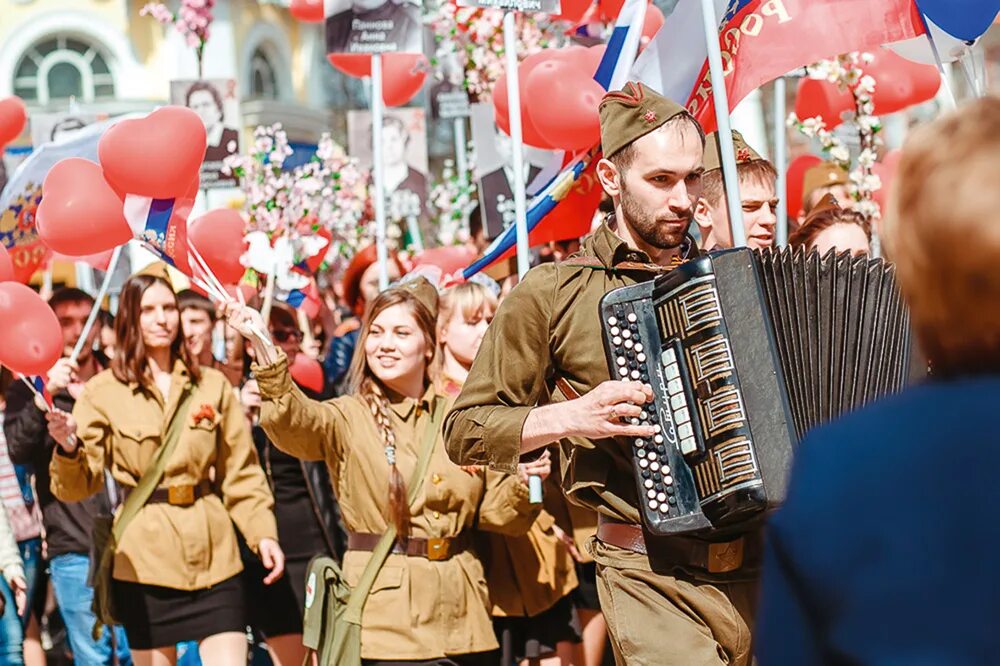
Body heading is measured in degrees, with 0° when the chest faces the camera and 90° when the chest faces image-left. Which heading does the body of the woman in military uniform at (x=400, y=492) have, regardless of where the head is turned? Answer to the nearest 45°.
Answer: approximately 315°

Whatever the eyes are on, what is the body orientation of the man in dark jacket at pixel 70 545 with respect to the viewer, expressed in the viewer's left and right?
facing the viewer and to the right of the viewer

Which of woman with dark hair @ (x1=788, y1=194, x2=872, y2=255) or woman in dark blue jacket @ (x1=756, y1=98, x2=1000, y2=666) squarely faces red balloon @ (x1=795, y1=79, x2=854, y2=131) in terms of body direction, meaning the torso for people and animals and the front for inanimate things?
the woman in dark blue jacket

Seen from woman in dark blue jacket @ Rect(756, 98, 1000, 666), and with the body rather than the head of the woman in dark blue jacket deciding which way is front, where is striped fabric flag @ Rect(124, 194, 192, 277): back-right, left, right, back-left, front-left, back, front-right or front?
front-left

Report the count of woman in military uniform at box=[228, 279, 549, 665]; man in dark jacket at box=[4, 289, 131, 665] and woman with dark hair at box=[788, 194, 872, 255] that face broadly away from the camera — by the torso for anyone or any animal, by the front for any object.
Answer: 0

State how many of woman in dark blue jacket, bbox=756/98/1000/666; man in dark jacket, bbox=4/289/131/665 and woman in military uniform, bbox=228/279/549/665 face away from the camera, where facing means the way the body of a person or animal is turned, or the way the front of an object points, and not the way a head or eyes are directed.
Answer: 1

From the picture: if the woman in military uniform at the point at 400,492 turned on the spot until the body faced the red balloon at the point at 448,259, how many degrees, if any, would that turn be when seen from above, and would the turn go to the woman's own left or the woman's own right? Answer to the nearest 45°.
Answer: approximately 135° to the woman's own left

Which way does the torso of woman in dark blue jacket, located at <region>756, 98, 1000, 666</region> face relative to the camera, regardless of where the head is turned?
away from the camera

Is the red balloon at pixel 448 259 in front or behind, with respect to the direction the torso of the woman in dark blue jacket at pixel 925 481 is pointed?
in front

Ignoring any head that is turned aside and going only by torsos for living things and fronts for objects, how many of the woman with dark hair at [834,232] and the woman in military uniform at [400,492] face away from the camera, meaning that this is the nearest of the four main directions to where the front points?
0

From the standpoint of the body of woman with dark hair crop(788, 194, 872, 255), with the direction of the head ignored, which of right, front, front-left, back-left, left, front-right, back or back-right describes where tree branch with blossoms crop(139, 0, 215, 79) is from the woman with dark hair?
back

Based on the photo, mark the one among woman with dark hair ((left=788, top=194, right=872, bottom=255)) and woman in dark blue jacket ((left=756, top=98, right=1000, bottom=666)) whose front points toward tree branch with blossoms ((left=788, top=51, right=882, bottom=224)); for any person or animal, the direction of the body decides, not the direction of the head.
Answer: the woman in dark blue jacket
